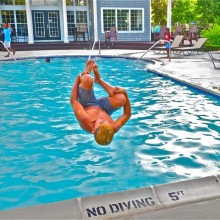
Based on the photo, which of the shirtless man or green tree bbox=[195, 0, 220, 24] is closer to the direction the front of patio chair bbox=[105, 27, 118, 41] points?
the shirtless man

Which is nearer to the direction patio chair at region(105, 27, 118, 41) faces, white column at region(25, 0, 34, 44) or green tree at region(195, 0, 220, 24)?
the white column

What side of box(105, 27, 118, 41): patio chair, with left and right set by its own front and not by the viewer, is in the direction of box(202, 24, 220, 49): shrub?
left

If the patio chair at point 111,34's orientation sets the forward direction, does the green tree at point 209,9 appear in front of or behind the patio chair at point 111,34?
behind

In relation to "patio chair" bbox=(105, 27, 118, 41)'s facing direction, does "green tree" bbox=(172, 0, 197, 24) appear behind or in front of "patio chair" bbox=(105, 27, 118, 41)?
behind

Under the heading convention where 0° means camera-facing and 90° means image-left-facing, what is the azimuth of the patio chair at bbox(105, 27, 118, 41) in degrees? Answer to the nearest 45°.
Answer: approximately 45°

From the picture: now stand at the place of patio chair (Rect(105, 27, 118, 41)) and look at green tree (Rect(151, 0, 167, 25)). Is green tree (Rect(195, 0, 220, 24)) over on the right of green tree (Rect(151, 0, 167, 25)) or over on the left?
right

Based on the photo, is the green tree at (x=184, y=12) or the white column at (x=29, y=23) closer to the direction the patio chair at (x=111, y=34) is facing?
the white column

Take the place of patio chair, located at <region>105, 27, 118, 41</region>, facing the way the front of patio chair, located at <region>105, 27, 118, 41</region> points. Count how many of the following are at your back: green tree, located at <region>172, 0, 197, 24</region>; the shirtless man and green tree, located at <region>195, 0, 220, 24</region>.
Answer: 2
